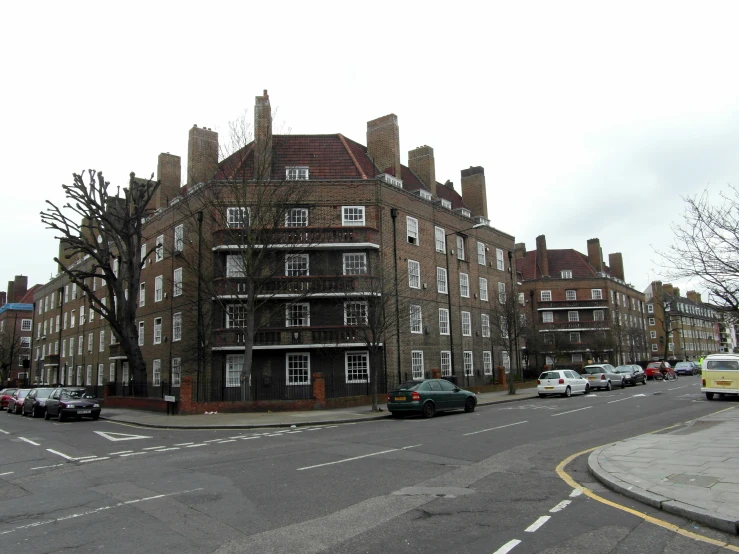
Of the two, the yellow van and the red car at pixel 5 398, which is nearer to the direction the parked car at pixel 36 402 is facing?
the yellow van

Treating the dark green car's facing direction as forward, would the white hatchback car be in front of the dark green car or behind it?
in front

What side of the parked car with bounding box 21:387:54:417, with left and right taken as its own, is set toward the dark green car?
front

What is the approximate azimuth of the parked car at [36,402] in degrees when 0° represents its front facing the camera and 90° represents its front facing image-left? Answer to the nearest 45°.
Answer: approximately 315°

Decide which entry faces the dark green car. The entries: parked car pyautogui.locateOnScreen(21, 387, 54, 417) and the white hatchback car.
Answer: the parked car
